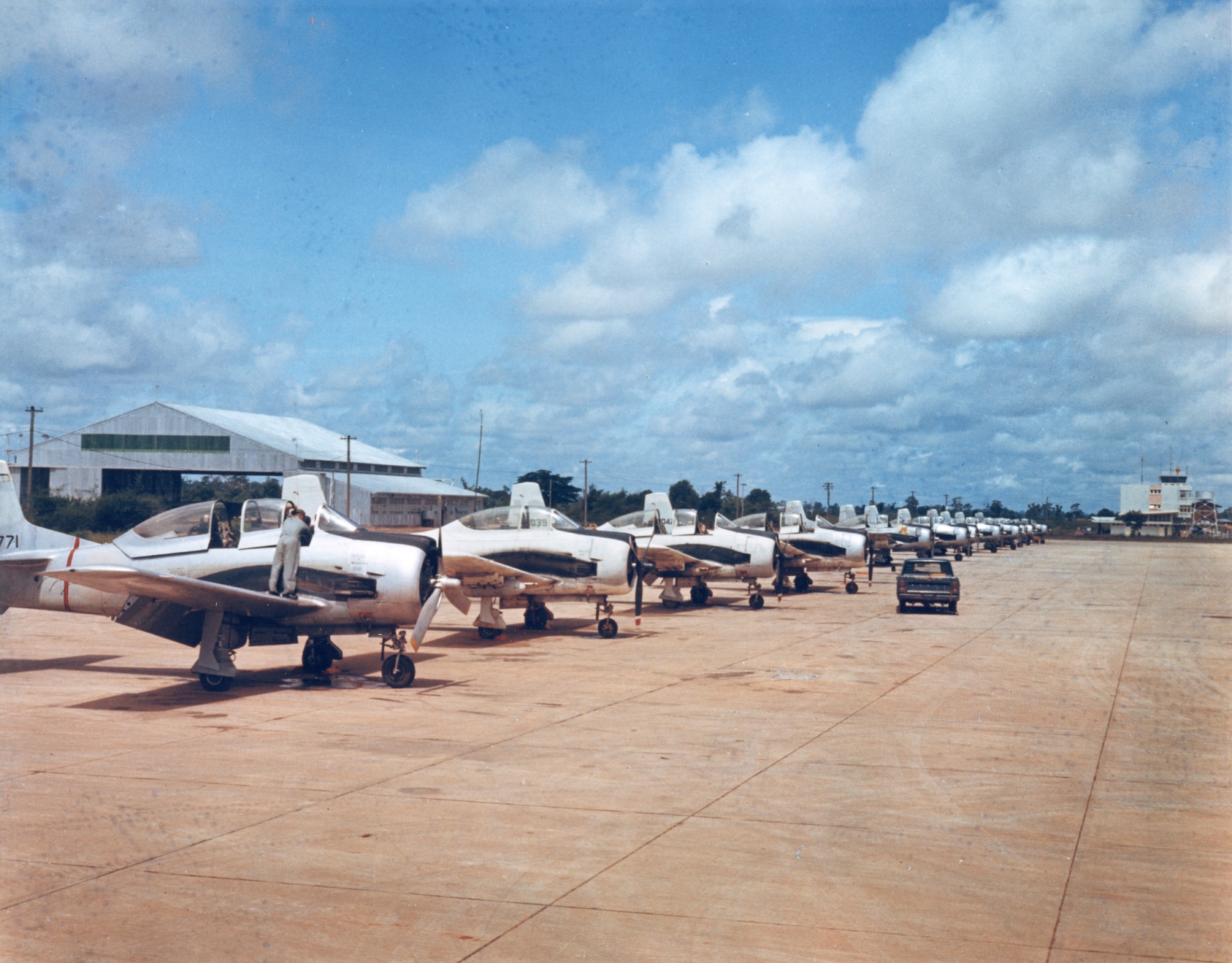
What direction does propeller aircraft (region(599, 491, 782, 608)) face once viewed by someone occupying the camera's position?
facing to the right of the viewer

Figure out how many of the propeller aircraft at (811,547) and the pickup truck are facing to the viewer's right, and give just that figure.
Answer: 1

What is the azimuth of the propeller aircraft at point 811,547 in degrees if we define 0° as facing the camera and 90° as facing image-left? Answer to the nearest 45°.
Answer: approximately 270°

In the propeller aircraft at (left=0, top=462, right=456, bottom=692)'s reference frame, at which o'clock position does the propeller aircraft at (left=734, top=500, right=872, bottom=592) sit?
the propeller aircraft at (left=734, top=500, right=872, bottom=592) is roughly at 9 o'clock from the propeller aircraft at (left=0, top=462, right=456, bottom=692).

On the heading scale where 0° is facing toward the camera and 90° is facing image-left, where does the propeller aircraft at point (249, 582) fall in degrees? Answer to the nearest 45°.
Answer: approximately 315°

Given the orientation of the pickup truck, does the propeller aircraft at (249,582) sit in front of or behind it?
behind

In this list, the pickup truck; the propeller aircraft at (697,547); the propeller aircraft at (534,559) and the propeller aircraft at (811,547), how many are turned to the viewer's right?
3

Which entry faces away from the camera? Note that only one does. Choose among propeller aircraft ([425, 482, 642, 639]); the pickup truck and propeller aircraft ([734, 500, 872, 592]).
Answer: the pickup truck

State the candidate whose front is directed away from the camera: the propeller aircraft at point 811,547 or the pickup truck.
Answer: the pickup truck

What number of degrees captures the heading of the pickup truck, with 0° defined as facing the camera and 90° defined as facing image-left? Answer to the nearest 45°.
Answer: approximately 180°

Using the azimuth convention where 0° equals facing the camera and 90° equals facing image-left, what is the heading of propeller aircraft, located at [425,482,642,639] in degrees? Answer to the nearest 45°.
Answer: approximately 270°

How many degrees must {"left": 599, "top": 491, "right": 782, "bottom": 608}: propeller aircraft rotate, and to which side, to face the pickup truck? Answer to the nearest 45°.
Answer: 0° — it already faces it
